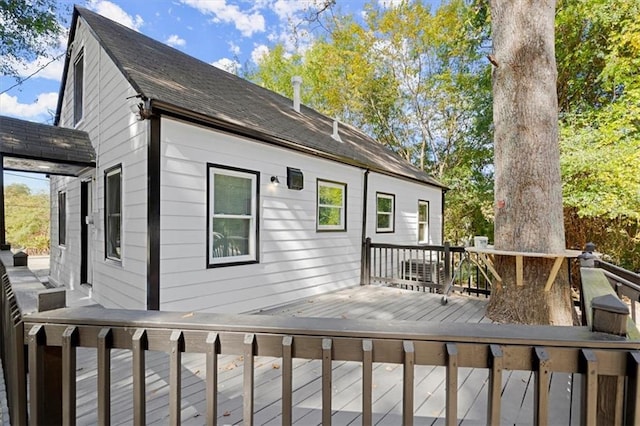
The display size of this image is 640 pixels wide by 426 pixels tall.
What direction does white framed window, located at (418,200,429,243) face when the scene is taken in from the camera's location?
facing the viewer and to the right of the viewer

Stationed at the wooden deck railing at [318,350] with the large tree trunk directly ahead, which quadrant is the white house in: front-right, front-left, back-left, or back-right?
front-left

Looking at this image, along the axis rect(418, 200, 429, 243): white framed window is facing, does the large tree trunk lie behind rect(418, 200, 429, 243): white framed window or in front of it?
in front

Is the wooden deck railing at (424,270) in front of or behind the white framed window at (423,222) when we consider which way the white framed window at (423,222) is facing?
in front
